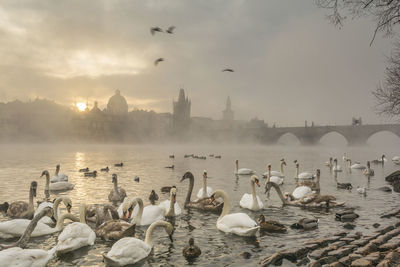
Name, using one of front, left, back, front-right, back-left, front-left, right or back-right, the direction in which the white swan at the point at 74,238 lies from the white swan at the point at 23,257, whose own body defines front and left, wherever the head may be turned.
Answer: back-right

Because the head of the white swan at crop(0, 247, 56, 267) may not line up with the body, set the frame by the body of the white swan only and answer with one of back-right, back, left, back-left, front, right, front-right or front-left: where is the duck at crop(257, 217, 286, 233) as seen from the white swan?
back

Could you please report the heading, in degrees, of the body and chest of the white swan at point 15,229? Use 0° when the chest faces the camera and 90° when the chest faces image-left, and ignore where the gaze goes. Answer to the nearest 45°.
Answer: approximately 270°

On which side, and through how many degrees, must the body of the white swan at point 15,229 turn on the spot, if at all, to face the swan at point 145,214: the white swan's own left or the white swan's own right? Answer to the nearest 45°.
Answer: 0° — it already faces it

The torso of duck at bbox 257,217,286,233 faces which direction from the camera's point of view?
to the viewer's left

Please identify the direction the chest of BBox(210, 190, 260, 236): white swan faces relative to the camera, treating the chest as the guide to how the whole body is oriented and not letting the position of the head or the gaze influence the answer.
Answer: to the viewer's left

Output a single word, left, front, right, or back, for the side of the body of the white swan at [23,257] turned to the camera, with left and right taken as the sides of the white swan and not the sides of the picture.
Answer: left
